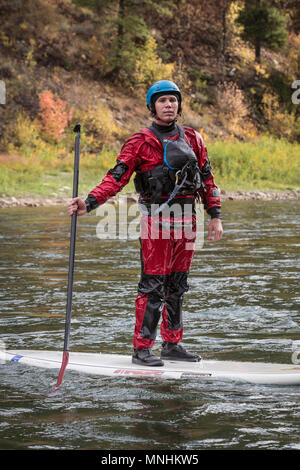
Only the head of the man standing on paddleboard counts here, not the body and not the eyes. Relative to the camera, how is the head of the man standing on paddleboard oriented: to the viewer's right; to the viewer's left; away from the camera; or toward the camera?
toward the camera

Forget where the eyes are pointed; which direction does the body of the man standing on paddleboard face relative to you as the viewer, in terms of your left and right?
facing the viewer and to the right of the viewer

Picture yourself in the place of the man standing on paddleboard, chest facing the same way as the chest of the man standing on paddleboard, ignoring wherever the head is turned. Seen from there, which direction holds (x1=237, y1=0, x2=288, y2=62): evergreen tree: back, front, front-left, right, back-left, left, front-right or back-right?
back-left
